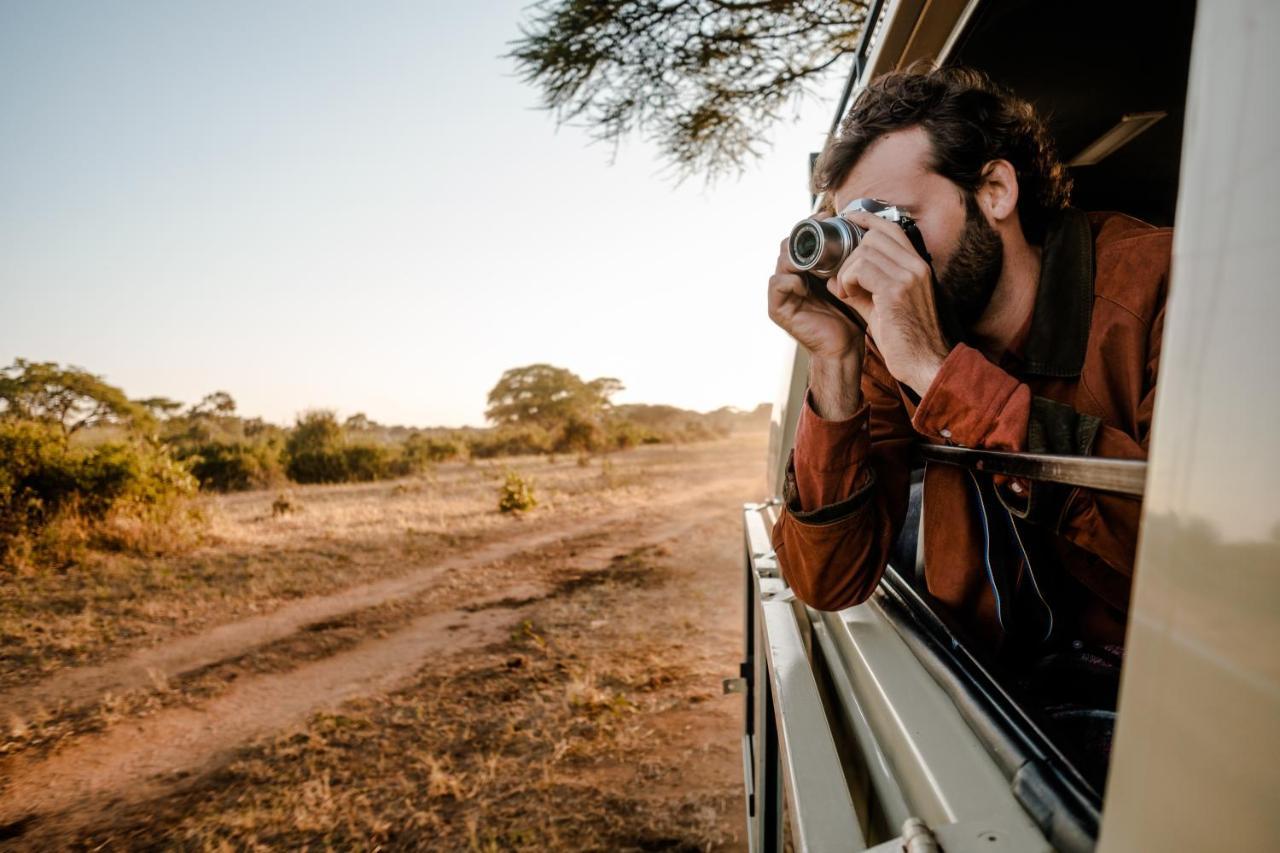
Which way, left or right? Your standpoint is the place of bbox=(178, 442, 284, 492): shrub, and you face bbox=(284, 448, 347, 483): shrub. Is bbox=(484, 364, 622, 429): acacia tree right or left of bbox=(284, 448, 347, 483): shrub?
left

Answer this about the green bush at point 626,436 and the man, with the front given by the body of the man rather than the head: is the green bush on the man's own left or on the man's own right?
on the man's own right

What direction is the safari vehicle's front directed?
away from the camera

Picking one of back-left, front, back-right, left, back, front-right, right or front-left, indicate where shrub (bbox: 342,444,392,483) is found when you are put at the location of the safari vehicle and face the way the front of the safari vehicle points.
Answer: front-left

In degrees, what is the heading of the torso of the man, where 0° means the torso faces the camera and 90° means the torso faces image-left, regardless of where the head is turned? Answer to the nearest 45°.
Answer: approximately 45°

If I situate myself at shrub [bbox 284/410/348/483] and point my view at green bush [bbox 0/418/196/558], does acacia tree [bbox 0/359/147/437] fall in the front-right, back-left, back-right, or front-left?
back-right

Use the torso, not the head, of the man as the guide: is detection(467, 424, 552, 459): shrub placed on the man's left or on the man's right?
on the man's right

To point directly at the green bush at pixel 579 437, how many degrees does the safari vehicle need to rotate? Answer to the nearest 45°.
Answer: approximately 45° to its left

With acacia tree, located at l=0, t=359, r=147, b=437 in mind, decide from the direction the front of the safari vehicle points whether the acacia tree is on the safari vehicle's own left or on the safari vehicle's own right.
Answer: on the safari vehicle's own left
